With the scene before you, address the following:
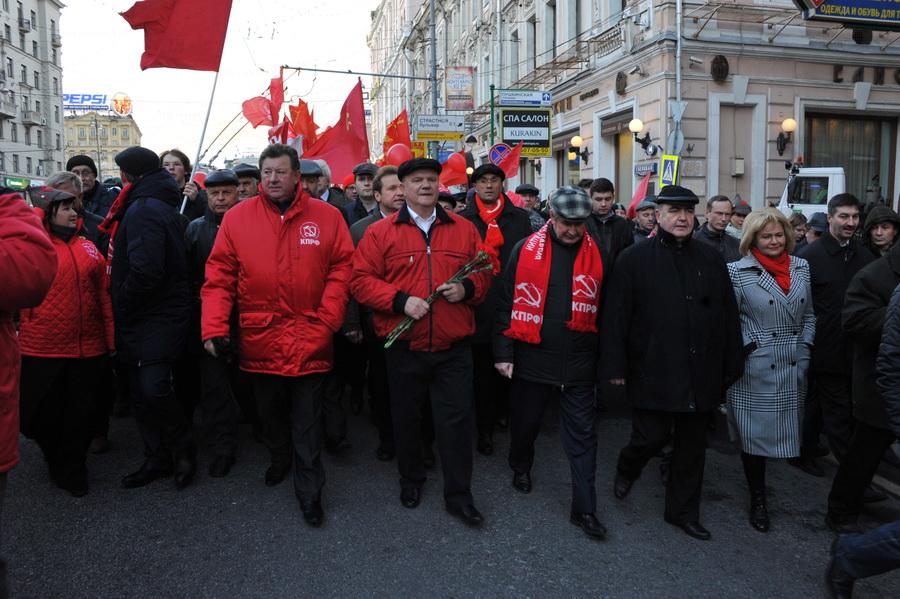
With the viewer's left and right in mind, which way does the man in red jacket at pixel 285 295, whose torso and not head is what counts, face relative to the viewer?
facing the viewer

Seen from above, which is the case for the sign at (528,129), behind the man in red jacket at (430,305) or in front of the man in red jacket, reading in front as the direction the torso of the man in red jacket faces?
behind

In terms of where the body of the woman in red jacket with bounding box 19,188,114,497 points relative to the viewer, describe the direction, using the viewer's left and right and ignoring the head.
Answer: facing the viewer and to the right of the viewer

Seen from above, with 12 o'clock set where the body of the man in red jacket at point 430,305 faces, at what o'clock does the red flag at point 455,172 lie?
The red flag is roughly at 6 o'clock from the man in red jacket.

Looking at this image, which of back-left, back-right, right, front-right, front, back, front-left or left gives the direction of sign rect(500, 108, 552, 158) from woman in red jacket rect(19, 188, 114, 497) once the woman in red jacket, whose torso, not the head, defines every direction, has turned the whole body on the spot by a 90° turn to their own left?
front

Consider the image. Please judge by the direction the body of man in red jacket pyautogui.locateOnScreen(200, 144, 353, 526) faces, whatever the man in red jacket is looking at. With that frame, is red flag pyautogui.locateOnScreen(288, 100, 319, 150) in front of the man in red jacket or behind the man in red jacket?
behind

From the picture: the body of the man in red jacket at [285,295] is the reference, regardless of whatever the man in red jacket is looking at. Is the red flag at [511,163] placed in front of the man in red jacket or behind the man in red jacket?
behind

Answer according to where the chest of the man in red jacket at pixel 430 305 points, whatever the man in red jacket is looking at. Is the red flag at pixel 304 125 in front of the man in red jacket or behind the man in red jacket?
behind

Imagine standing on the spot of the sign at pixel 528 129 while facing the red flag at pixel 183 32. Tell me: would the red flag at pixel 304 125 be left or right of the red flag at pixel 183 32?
right

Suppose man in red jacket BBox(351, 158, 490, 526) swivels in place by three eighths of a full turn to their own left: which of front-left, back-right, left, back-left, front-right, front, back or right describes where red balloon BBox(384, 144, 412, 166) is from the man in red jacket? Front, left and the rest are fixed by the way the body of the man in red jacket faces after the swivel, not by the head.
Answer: front-left

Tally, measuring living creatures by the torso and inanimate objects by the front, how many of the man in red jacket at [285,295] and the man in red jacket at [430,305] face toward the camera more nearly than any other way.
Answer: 2

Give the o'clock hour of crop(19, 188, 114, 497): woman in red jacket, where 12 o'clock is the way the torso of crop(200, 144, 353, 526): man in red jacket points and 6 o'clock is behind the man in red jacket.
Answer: The woman in red jacket is roughly at 4 o'clock from the man in red jacket.

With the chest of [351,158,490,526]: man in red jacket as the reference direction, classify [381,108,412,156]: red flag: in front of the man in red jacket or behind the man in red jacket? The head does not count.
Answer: behind
